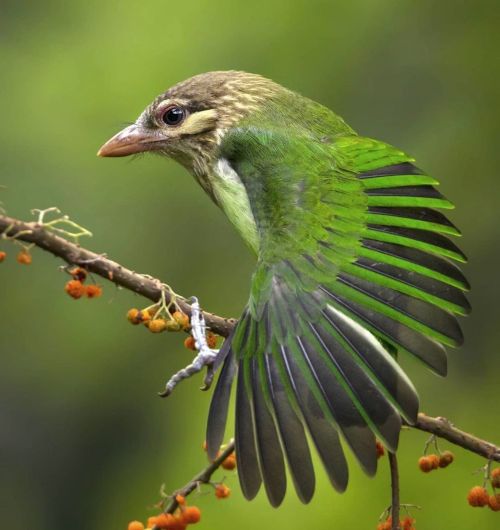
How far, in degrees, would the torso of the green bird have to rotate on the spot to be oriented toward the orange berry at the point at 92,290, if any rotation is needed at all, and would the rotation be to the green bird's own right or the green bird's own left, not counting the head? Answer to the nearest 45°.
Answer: approximately 45° to the green bird's own left

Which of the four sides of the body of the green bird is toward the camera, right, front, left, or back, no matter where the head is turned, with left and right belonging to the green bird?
left

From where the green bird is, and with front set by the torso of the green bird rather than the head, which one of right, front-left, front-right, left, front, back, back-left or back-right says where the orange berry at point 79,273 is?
front-left

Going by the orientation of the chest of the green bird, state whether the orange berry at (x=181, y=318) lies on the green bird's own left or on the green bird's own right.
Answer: on the green bird's own left

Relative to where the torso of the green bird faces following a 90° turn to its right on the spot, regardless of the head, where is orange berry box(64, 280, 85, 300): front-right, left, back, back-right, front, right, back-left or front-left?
back-left
